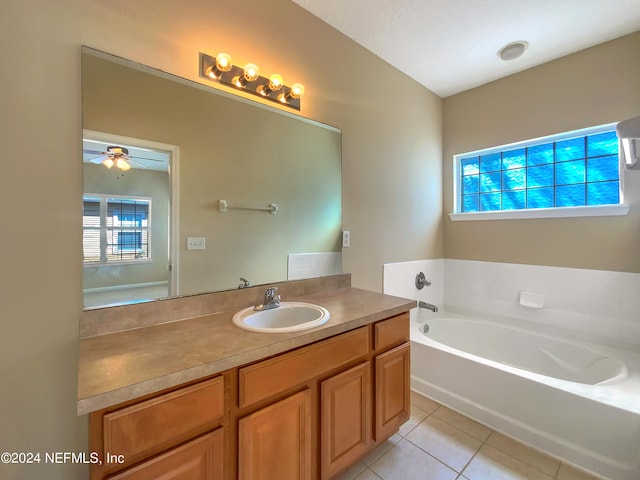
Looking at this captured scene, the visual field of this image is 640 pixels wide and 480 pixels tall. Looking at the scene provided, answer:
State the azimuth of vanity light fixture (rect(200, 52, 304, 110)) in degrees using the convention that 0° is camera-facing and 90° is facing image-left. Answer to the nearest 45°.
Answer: approximately 315°

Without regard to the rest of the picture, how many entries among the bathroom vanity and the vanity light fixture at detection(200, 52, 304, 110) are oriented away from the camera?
0

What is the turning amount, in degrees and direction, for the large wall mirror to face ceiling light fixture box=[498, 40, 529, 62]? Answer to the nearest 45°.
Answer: approximately 45° to its left

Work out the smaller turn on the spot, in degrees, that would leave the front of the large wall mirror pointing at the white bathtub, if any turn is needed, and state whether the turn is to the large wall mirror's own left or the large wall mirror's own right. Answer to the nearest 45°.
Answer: approximately 45° to the large wall mirror's own left

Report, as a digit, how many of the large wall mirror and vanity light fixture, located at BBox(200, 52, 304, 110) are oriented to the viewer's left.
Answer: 0

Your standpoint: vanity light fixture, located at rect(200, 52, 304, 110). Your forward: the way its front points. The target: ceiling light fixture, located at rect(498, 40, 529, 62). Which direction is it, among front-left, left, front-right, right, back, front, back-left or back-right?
front-left

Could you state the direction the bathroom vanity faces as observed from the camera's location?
facing the viewer and to the right of the viewer

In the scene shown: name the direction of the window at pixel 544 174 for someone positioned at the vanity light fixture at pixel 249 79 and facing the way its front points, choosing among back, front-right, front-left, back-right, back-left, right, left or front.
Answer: front-left

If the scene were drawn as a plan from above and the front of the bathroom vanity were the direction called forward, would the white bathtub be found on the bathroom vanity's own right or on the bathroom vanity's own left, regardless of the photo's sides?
on the bathroom vanity's own left
